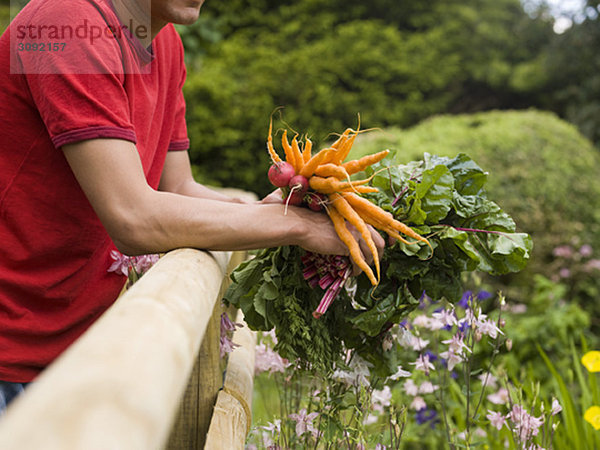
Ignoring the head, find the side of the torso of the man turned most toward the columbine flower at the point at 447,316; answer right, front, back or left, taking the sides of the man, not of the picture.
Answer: front

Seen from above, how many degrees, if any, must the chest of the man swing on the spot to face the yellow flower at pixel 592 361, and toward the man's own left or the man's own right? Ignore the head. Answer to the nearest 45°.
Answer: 0° — they already face it

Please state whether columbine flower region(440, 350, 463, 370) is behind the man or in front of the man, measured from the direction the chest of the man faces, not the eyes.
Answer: in front

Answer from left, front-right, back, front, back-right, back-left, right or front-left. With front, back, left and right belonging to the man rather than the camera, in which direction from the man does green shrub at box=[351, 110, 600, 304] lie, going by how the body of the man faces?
front-left

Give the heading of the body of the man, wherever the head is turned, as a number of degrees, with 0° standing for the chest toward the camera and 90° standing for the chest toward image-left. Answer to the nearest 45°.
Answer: approximately 270°

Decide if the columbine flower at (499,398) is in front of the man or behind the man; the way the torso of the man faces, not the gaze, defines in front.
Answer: in front

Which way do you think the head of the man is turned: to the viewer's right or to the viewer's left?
to the viewer's right
